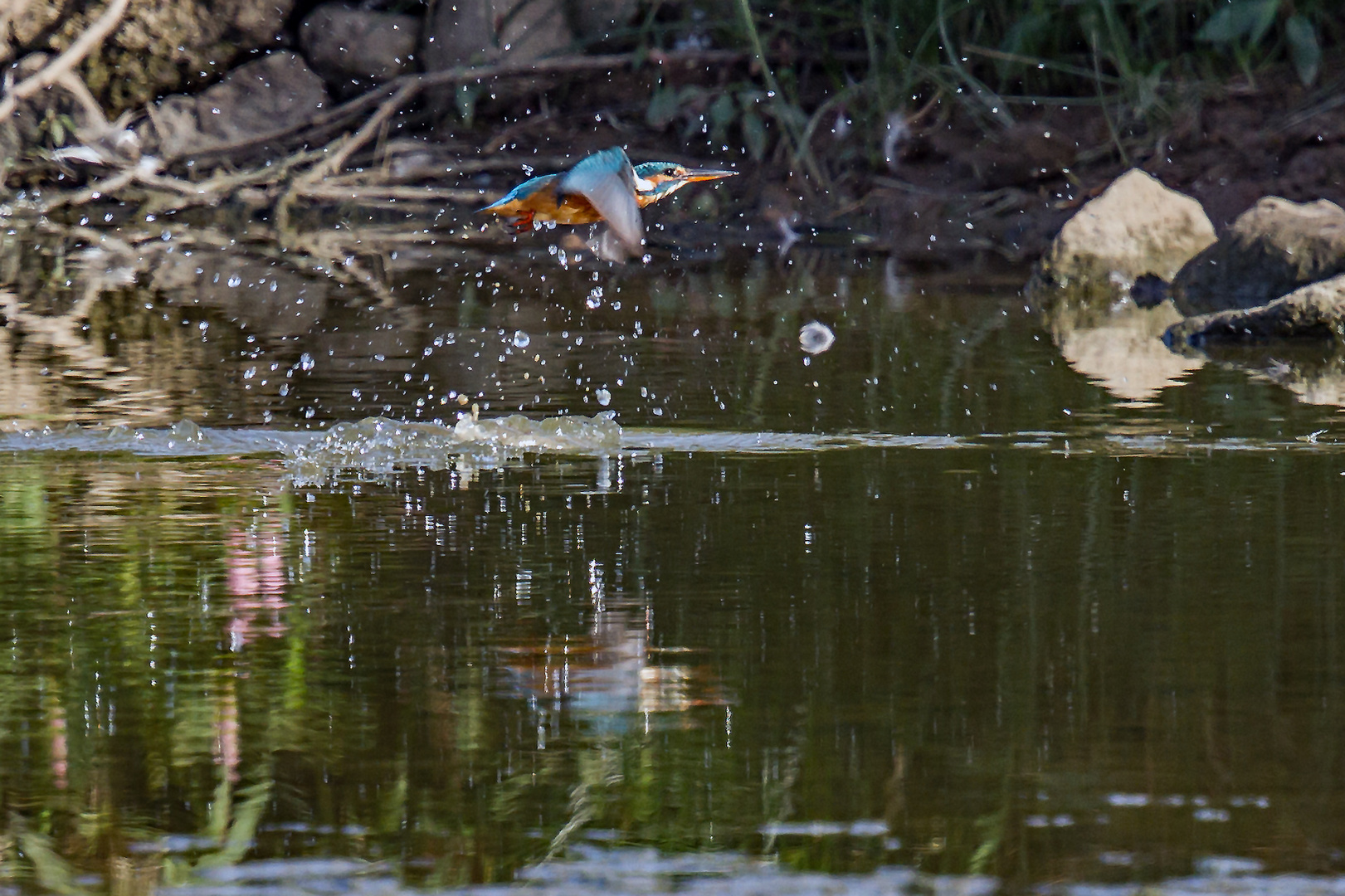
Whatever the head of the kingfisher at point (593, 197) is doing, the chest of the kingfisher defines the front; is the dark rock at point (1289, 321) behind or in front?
in front

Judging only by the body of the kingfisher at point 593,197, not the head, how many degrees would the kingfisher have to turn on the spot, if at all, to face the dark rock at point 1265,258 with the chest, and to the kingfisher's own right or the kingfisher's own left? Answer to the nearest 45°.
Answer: approximately 45° to the kingfisher's own left

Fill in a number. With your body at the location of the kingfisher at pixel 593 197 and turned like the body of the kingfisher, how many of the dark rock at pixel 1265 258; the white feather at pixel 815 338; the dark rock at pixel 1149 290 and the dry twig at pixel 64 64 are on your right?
0

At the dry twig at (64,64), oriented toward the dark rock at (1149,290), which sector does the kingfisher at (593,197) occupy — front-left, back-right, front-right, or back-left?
front-right

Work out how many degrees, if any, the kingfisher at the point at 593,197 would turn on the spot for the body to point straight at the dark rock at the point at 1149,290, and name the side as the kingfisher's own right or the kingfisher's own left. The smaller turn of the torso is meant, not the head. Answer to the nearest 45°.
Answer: approximately 45° to the kingfisher's own left

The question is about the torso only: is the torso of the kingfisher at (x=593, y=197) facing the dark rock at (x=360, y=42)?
no

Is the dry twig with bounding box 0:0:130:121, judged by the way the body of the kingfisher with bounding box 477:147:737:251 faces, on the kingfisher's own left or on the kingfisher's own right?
on the kingfisher's own left

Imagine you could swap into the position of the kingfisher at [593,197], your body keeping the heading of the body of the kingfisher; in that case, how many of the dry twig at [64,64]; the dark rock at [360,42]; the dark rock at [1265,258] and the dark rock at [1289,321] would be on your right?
0

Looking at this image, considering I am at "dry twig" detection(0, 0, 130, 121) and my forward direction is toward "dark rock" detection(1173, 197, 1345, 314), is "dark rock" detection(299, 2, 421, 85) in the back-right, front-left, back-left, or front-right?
front-left

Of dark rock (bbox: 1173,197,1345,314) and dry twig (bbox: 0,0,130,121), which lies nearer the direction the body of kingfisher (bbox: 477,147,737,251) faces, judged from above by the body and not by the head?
the dark rock

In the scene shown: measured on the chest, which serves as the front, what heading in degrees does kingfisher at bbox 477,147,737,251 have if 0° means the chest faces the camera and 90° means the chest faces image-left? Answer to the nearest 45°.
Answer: approximately 270°
